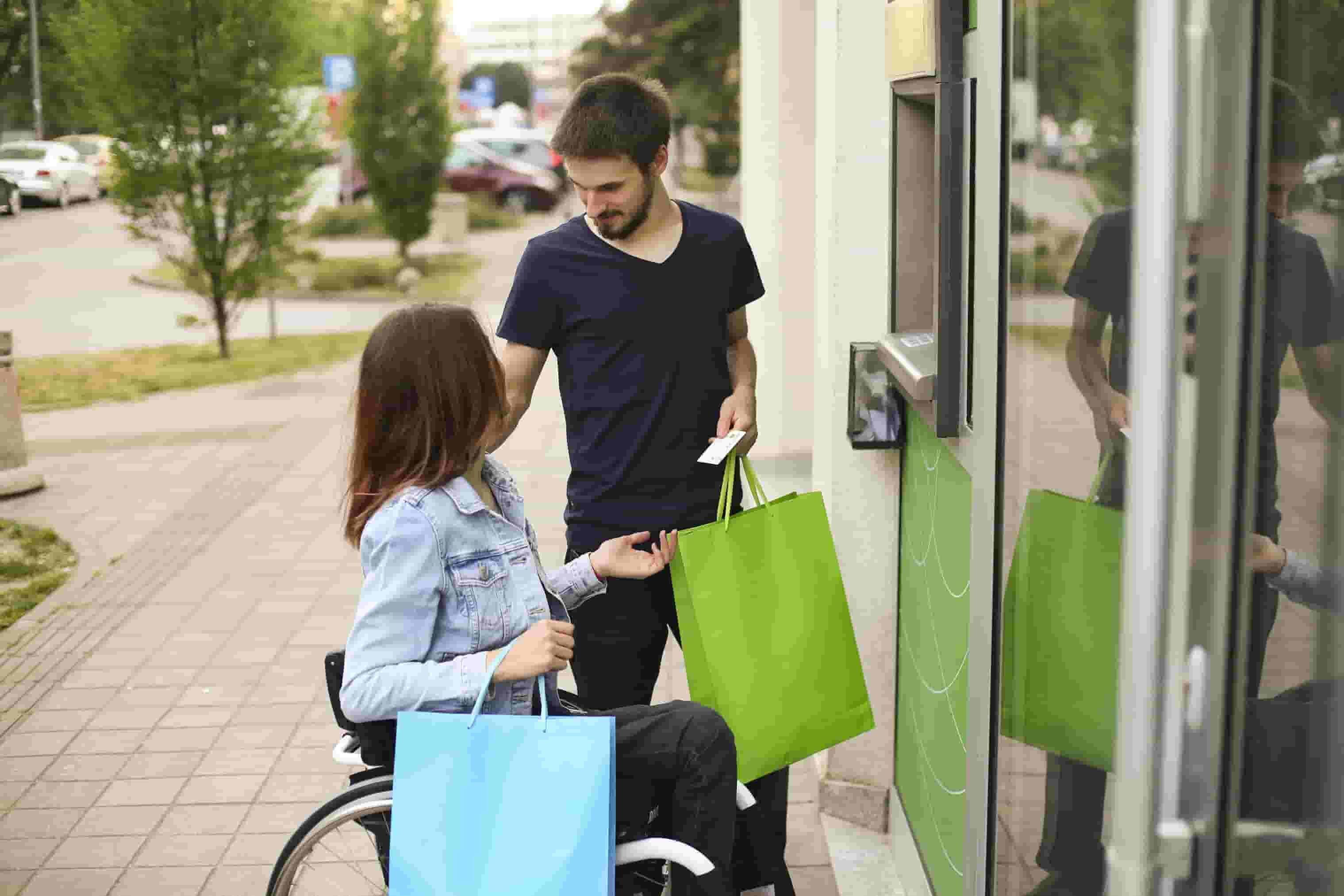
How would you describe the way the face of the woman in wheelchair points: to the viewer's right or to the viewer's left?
to the viewer's right

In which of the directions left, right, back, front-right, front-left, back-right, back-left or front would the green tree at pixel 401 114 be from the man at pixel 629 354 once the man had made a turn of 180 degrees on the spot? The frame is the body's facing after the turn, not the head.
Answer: front

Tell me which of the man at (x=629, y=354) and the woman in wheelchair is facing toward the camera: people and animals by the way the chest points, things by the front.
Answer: the man

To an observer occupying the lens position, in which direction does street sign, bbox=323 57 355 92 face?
facing the viewer

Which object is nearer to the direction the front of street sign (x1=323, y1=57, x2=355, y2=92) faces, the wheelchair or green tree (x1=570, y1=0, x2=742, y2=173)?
the wheelchair

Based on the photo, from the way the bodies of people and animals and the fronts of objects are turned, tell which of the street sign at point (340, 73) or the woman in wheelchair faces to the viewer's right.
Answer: the woman in wheelchair

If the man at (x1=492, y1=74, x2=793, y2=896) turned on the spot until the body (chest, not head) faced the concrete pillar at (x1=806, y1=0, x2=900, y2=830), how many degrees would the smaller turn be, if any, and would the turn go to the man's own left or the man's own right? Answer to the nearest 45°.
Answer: approximately 135° to the man's own left

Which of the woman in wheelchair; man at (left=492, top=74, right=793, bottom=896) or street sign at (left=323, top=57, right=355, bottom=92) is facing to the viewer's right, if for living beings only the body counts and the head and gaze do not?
the woman in wheelchair

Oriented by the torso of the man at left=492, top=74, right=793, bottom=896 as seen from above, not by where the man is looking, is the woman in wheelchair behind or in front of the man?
in front

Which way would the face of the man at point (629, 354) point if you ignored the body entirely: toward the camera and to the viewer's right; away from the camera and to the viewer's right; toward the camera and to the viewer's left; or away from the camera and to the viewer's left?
toward the camera and to the viewer's left

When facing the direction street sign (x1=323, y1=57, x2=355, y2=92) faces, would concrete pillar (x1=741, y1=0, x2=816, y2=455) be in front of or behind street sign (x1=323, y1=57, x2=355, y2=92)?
in front

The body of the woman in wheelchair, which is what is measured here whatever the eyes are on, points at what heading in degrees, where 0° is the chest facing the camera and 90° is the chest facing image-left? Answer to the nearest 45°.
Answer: approximately 270°
